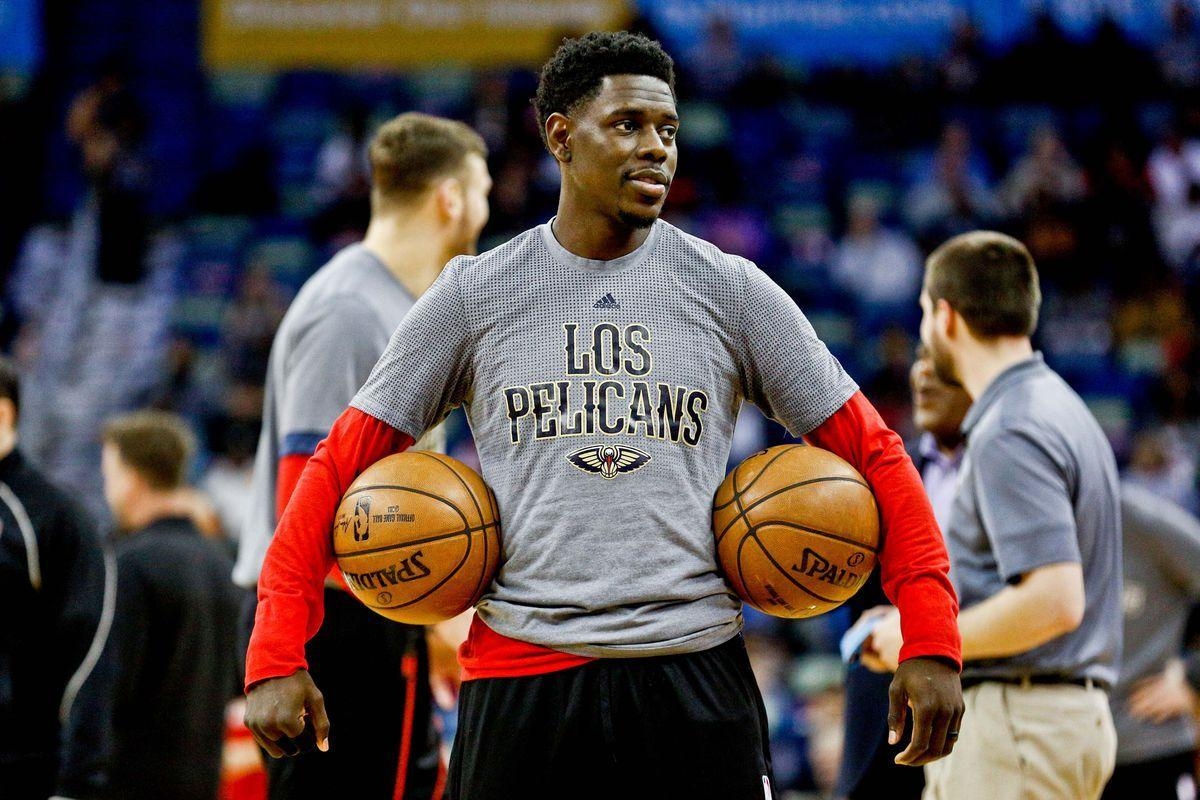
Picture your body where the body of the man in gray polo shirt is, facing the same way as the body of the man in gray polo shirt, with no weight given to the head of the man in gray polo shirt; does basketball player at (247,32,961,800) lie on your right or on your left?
on your left

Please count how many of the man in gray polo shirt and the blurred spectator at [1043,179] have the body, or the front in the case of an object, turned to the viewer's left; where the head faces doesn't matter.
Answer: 1

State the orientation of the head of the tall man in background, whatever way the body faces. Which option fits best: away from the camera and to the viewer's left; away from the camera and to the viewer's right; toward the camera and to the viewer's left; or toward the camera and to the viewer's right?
away from the camera and to the viewer's right

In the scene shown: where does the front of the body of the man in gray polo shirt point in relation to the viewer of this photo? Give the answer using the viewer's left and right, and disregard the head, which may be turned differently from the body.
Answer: facing to the left of the viewer

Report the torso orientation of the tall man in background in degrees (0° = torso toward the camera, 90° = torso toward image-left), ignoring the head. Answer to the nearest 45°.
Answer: approximately 225°

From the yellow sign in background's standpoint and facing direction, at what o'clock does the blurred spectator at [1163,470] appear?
The blurred spectator is roughly at 10 o'clock from the yellow sign in background.

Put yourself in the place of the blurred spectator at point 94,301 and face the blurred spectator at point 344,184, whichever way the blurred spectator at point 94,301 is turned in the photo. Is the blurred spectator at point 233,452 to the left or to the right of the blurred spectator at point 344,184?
right

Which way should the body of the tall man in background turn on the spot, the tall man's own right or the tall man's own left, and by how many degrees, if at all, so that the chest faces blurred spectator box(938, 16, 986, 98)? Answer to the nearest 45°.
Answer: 0° — they already face them

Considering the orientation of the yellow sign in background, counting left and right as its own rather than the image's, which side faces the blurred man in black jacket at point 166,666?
front

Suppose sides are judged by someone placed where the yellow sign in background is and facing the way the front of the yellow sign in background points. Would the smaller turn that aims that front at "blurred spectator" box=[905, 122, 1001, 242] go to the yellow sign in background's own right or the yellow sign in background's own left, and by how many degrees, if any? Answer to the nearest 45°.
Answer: approximately 90° to the yellow sign in background's own left

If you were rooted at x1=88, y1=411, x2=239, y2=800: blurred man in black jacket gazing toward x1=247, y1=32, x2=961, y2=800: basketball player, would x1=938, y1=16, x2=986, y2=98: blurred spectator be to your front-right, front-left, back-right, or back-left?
back-left

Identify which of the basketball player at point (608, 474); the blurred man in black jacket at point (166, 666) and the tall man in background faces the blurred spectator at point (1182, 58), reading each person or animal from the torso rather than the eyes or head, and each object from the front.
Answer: the tall man in background

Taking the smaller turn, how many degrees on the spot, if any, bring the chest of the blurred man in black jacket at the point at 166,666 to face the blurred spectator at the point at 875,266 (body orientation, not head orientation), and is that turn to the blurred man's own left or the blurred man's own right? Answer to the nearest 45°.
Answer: approximately 90° to the blurred man's own right

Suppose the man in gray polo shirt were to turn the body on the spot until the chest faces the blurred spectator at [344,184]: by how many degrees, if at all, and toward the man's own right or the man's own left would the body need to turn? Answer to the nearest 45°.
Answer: approximately 45° to the man's own right

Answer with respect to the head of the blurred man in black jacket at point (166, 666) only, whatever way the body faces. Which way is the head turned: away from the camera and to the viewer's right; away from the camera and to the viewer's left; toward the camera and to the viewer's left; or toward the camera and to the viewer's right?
away from the camera and to the viewer's left

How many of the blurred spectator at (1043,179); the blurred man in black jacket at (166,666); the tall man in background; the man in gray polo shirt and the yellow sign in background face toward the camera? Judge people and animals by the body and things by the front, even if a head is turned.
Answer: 2
